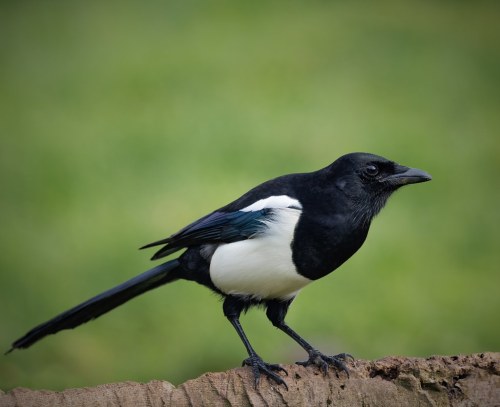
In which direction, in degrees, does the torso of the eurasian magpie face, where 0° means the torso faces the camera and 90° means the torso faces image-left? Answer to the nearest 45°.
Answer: approximately 270°
